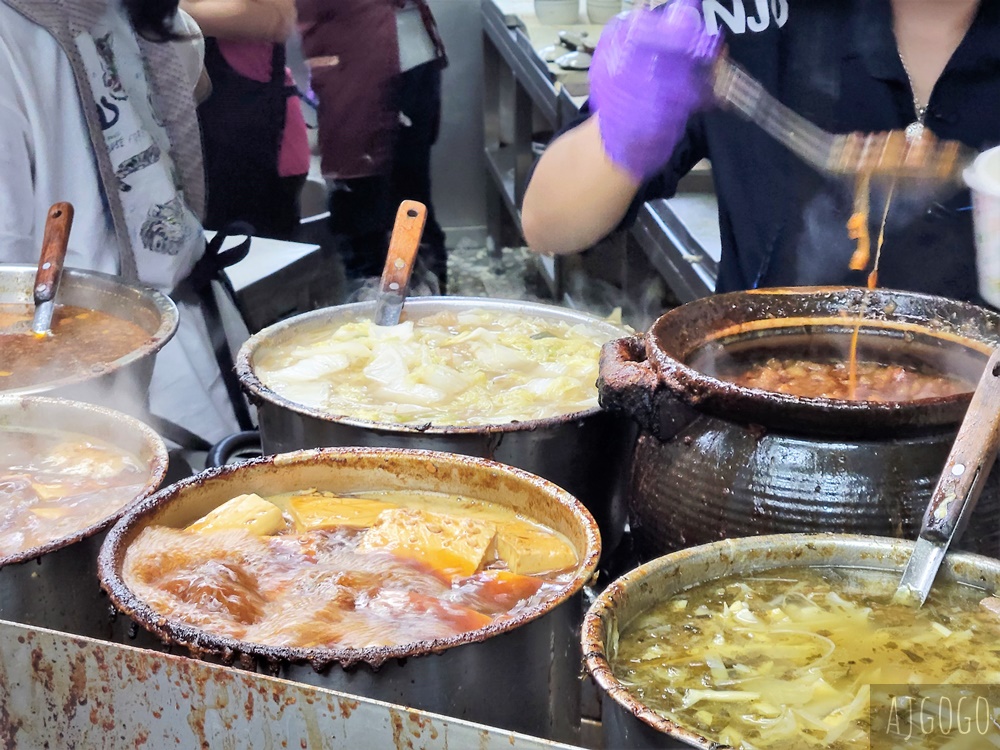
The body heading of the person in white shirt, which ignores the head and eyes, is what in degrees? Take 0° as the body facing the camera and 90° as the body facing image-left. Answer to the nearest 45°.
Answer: approximately 315°

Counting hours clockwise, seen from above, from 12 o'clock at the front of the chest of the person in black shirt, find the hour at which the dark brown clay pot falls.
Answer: The dark brown clay pot is roughly at 12 o'clock from the person in black shirt.

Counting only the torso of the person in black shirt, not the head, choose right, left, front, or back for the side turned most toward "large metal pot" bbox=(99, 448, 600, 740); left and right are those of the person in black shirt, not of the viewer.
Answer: front

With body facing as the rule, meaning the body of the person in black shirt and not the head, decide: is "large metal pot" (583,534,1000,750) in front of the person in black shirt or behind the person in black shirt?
in front

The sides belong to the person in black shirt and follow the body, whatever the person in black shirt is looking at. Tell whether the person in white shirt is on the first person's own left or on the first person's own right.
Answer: on the first person's own right

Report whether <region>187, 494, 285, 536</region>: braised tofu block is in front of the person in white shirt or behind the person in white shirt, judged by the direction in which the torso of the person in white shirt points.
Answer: in front

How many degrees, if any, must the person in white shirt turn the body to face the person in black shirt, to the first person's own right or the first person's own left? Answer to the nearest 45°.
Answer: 0° — they already face them

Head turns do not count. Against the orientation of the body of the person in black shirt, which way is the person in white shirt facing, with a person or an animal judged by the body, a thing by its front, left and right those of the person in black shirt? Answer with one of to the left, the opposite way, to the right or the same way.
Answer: to the left
